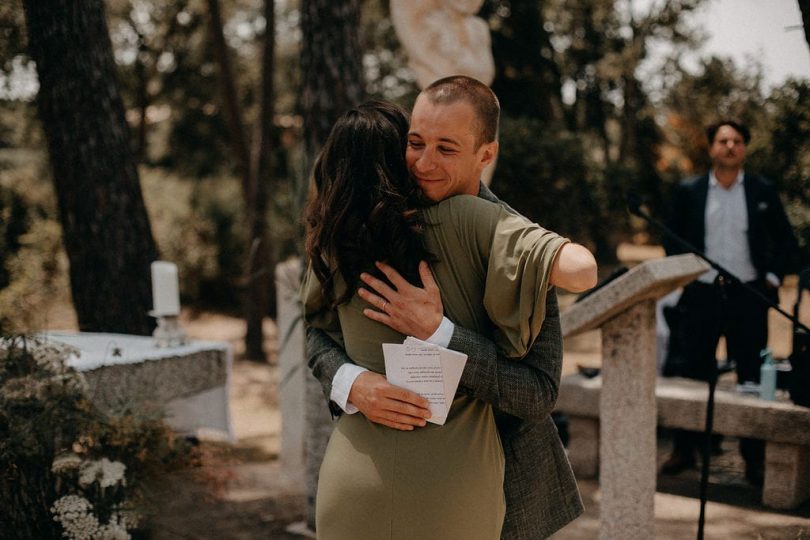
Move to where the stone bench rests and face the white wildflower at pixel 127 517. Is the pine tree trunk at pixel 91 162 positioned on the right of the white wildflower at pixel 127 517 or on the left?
right

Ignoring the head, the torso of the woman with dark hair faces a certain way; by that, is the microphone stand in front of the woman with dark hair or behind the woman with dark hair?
in front

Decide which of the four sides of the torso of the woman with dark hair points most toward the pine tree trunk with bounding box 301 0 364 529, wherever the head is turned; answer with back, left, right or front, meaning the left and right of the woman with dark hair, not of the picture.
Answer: front

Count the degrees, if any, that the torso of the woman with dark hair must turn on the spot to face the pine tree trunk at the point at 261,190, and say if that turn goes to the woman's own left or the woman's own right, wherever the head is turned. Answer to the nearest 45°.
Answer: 0° — they already face it

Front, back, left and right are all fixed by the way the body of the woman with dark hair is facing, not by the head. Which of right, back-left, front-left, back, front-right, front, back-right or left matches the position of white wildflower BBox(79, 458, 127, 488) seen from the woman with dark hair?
front-left

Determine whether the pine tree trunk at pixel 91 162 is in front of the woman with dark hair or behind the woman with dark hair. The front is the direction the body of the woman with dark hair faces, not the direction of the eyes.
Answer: in front

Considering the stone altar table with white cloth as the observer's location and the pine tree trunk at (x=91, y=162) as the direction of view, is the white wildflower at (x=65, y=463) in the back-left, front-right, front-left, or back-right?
back-left

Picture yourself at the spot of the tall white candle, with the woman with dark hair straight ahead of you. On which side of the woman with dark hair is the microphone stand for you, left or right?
left

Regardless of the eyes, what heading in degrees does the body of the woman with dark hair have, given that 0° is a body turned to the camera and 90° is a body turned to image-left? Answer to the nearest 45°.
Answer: approximately 180°
